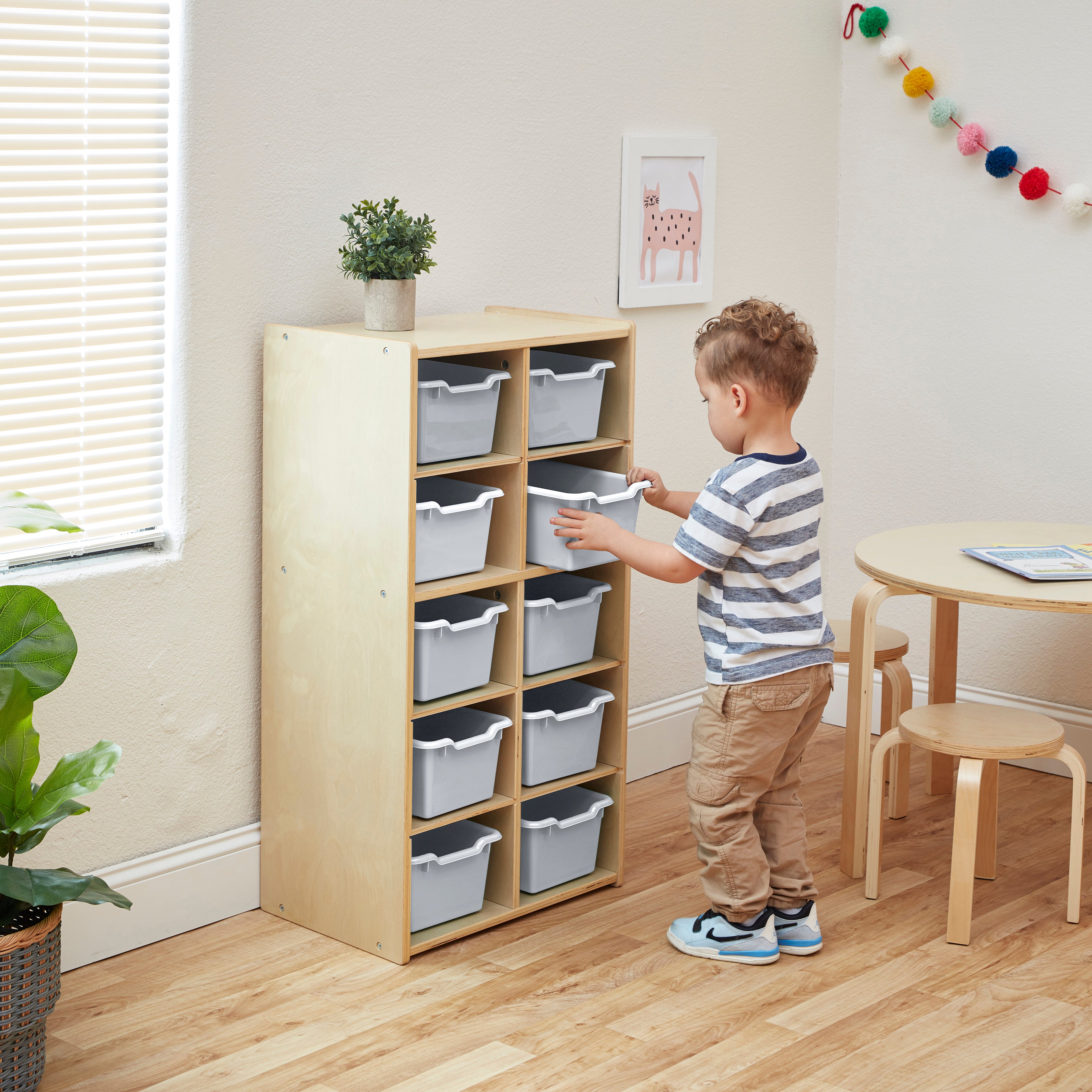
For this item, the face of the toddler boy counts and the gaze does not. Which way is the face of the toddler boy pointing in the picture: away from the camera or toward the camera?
away from the camera

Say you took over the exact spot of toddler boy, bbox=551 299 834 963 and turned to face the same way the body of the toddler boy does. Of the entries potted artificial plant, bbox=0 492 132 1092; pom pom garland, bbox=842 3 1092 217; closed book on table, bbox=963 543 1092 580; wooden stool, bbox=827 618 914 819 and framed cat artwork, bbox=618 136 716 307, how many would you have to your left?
1

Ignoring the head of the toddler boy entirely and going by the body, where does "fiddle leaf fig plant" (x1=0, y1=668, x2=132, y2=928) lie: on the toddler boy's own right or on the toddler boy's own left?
on the toddler boy's own left

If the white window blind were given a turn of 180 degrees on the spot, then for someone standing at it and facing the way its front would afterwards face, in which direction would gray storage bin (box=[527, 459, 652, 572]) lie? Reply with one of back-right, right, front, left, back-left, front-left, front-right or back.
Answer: back-right

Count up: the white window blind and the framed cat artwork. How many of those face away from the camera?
0

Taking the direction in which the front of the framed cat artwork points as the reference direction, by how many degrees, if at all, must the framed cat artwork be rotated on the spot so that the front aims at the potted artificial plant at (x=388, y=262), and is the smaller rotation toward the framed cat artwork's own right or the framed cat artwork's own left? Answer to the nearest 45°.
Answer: approximately 90° to the framed cat artwork's own right

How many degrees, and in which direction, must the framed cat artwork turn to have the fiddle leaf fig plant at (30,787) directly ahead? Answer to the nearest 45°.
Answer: approximately 90° to its right

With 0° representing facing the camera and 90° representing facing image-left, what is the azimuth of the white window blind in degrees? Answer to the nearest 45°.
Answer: approximately 315°

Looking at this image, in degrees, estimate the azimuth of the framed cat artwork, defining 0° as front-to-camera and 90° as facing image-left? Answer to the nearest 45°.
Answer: approximately 315°

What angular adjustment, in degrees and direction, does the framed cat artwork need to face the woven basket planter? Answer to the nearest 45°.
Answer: approximately 90° to its right

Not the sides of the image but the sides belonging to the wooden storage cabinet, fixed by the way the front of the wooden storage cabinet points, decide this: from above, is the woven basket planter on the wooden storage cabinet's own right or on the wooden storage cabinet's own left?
on the wooden storage cabinet's own right

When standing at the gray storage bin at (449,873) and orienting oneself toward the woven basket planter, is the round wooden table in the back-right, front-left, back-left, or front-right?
back-left
